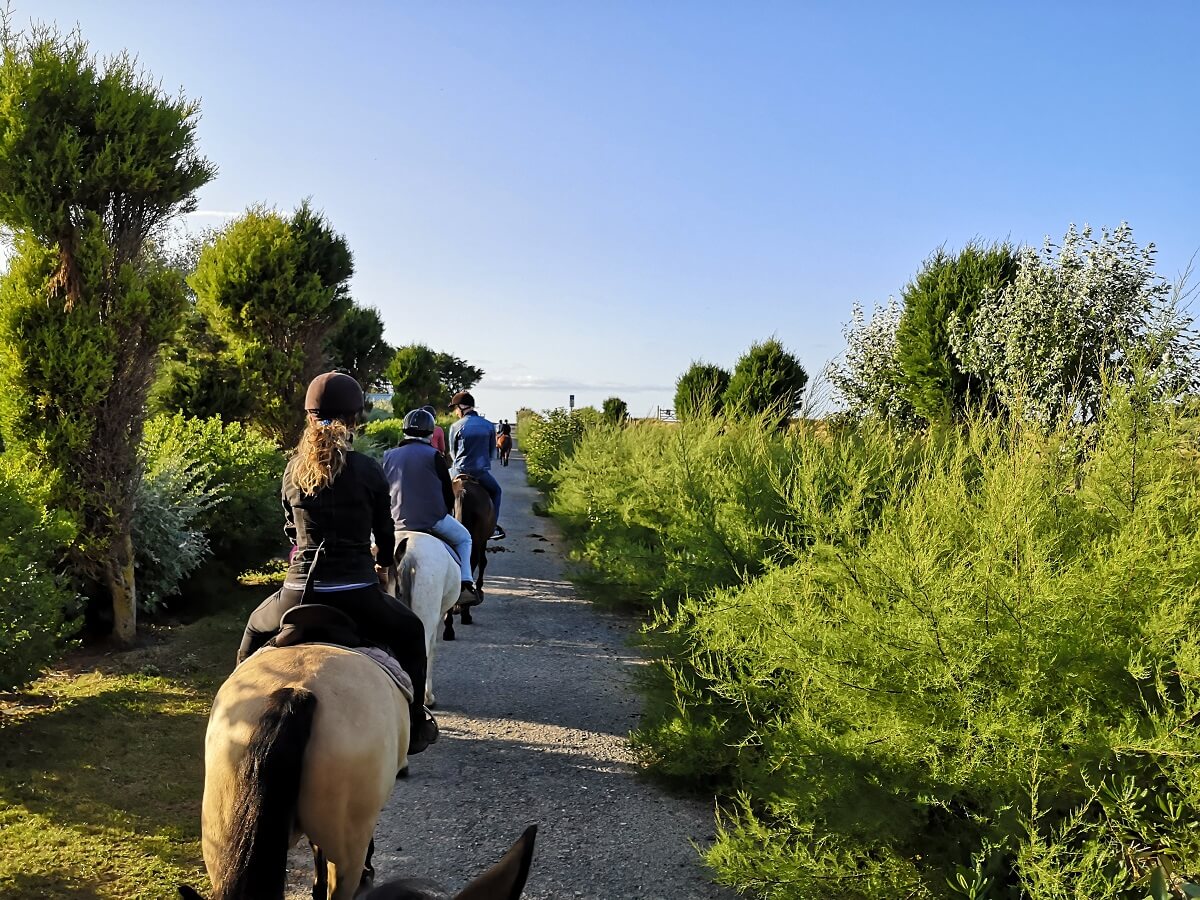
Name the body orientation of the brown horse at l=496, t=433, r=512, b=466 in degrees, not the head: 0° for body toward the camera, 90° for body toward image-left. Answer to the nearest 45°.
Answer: approximately 180°

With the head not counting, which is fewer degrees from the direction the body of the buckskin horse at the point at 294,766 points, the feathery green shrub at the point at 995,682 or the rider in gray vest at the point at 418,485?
the rider in gray vest

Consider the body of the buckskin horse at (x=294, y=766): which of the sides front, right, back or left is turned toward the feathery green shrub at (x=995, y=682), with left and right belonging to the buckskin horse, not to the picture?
right

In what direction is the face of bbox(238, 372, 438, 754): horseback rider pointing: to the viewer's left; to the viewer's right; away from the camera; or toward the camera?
away from the camera

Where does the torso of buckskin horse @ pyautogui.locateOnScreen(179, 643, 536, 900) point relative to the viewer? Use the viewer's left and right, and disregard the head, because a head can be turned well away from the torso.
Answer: facing away from the viewer

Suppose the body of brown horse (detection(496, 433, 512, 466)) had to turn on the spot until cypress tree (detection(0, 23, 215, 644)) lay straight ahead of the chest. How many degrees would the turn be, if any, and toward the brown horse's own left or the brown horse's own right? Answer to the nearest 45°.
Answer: approximately 180°

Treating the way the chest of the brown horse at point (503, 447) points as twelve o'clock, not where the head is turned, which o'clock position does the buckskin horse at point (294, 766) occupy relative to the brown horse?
The buckskin horse is roughly at 6 o'clock from the brown horse.

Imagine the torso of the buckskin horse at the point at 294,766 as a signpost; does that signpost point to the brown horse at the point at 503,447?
yes

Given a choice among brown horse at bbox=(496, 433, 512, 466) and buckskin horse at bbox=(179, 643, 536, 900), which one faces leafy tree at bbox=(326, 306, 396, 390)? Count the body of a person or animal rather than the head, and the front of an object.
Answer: the buckskin horse

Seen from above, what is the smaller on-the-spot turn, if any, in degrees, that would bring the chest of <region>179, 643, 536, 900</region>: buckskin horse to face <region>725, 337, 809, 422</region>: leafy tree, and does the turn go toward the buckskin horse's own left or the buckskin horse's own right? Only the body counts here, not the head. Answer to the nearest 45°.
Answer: approximately 45° to the buckskin horse's own right

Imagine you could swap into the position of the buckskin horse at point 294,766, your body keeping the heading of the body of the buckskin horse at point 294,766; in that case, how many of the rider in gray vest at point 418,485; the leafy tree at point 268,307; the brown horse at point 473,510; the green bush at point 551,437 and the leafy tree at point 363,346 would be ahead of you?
5

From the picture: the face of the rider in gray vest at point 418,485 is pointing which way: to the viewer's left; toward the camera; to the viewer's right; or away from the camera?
away from the camera

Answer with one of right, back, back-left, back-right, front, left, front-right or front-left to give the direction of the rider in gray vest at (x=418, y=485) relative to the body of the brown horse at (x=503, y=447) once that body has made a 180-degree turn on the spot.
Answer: front

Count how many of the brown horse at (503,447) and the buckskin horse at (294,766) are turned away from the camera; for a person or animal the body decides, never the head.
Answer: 2
